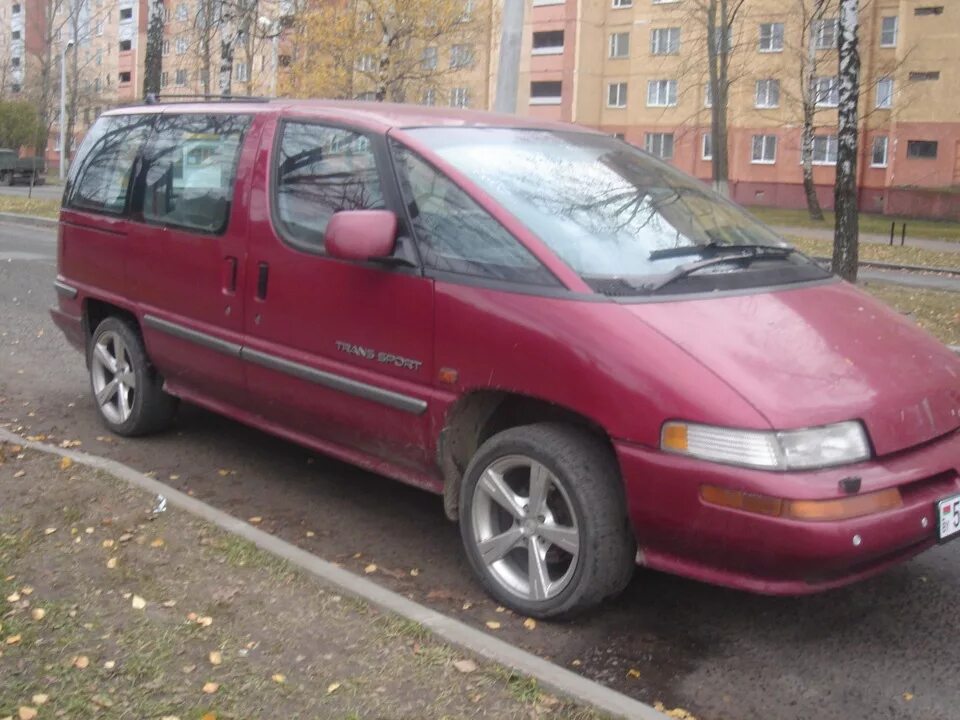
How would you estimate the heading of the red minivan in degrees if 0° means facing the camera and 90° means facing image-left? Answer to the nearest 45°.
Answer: approximately 315°

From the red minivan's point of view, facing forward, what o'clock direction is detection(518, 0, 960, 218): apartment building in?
The apartment building is roughly at 8 o'clock from the red minivan.

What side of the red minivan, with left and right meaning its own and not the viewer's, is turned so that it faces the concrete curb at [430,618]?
right

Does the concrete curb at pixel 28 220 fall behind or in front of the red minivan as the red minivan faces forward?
behind
